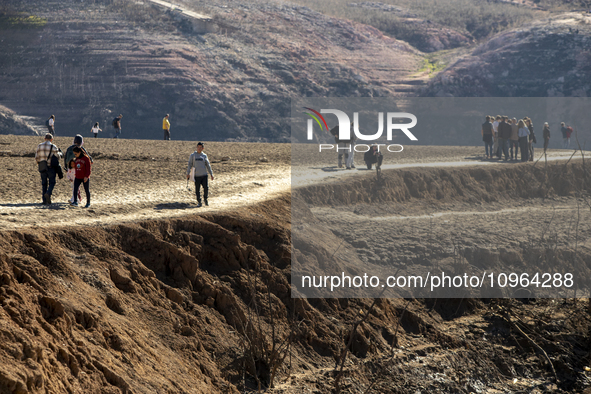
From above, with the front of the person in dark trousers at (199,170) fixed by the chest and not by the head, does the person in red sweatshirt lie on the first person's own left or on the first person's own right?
on the first person's own right

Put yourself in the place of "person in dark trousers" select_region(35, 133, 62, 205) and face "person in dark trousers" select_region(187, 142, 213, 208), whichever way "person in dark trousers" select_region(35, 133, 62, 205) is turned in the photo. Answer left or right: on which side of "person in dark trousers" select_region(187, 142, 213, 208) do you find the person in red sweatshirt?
right

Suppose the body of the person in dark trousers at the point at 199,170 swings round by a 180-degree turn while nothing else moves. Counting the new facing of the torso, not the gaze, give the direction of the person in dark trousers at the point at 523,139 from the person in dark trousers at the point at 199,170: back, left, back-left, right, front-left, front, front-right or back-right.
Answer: front-right

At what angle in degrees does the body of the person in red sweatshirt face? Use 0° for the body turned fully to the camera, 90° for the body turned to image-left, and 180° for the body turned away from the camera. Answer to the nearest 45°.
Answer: approximately 45°

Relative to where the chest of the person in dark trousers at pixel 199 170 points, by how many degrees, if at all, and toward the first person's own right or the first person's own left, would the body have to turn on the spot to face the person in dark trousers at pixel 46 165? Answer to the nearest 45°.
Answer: approximately 90° to the first person's own right
